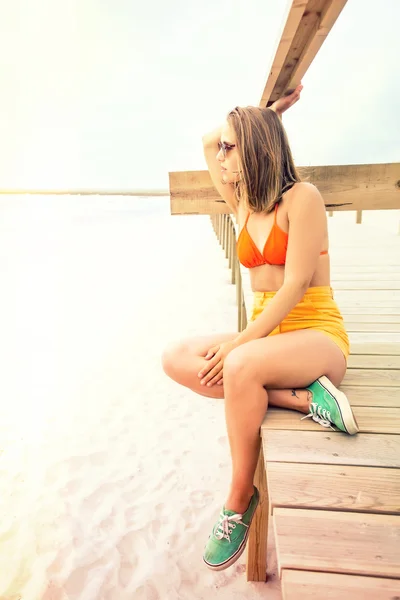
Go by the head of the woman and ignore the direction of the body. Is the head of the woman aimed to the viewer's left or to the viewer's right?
to the viewer's left

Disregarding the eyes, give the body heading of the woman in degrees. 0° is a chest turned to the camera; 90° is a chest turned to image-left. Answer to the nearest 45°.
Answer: approximately 45°
